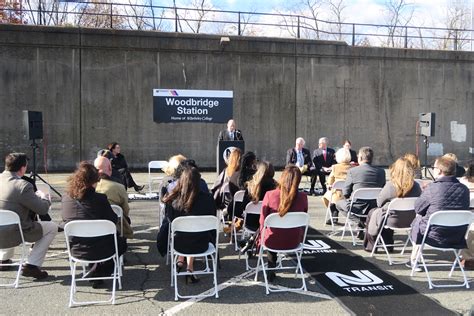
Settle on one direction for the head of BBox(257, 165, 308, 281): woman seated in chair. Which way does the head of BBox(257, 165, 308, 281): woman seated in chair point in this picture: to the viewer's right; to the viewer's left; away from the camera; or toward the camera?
away from the camera

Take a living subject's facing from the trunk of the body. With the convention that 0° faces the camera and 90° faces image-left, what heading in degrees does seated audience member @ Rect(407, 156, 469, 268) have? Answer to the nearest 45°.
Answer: approximately 135°

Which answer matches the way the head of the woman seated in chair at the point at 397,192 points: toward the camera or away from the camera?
away from the camera

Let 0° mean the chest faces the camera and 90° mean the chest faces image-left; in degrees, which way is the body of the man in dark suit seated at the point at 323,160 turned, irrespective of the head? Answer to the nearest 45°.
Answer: approximately 0°

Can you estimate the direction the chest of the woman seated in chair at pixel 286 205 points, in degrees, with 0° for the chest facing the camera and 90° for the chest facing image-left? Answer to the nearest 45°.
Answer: approximately 180°

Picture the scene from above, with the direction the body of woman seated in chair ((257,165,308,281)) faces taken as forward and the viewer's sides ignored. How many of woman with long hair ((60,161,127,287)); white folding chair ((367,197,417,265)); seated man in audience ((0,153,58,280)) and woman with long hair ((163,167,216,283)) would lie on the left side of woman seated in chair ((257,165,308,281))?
3

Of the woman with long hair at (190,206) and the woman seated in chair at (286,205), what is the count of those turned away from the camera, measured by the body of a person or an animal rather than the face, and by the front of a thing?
2

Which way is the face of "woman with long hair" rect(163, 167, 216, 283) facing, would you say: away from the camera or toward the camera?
away from the camera

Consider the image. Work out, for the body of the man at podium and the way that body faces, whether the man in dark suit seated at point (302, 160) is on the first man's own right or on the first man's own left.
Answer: on the first man's own left

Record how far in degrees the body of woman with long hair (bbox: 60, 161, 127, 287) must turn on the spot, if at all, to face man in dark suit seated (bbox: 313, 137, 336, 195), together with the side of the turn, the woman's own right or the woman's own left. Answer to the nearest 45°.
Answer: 0° — they already face them

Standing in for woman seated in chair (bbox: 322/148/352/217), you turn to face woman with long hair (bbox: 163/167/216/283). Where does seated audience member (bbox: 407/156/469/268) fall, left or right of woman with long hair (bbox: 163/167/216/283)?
left

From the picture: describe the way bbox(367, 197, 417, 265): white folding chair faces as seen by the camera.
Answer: facing away from the viewer and to the left of the viewer

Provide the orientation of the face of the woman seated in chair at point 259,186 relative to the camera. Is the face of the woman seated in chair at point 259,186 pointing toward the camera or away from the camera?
away from the camera
